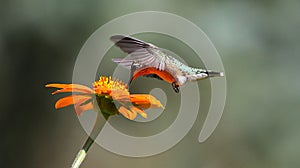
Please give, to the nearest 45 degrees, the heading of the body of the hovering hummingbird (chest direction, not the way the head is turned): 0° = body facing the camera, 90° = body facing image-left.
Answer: approximately 90°
